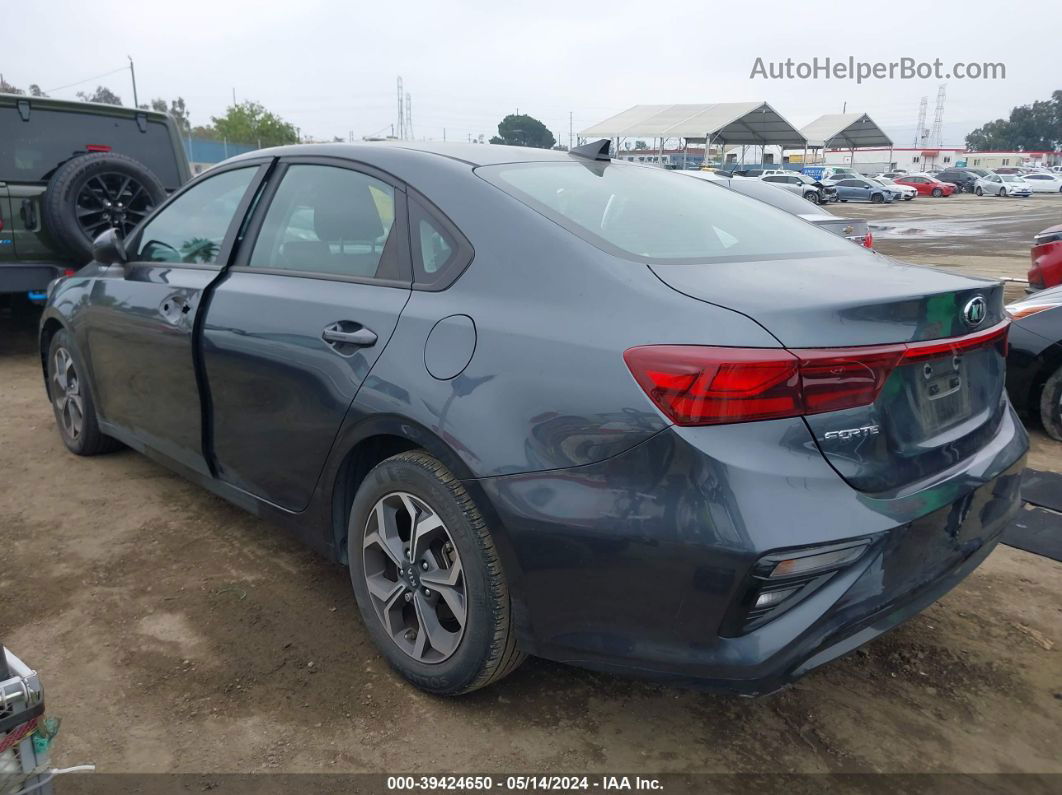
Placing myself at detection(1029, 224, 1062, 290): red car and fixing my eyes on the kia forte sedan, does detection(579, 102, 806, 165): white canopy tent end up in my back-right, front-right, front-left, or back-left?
back-right

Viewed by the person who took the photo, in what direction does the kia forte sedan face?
facing away from the viewer and to the left of the viewer

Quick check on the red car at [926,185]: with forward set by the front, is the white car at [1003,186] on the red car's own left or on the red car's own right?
on the red car's own left
